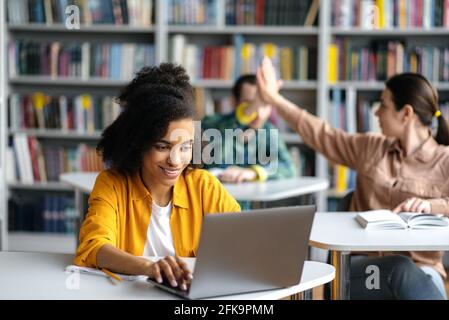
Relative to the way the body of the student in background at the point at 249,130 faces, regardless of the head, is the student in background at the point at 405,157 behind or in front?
in front

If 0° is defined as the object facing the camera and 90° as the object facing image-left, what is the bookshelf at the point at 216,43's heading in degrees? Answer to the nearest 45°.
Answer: approximately 0°

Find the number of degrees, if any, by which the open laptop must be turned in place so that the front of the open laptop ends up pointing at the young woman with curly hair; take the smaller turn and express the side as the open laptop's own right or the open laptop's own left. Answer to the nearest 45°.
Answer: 0° — it already faces them

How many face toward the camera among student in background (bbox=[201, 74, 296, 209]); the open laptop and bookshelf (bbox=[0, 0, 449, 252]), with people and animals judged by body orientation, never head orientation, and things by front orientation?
2

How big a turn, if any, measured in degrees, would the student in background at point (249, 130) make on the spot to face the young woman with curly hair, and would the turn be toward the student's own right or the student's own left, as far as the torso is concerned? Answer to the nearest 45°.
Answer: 0° — they already face them

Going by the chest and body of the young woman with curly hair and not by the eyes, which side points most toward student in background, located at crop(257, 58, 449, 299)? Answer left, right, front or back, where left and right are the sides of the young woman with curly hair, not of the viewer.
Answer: left

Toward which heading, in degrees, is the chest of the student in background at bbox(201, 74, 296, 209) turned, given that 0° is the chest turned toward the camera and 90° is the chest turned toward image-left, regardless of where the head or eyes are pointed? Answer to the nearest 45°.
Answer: approximately 0°

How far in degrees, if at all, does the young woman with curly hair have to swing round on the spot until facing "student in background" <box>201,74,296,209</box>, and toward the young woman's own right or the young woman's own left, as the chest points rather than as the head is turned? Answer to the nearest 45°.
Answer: approximately 135° to the young woman's own left

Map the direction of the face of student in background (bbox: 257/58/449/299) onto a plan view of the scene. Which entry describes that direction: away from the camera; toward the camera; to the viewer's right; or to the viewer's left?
to the viewer's left

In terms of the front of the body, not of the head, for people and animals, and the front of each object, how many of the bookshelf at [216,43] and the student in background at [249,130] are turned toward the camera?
2

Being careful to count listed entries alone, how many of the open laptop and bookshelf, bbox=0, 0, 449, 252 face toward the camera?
1

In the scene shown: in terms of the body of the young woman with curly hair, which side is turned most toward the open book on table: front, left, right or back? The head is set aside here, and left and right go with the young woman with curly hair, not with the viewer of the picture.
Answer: left

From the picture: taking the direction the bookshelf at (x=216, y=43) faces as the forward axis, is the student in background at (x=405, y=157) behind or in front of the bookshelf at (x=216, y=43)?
in front
